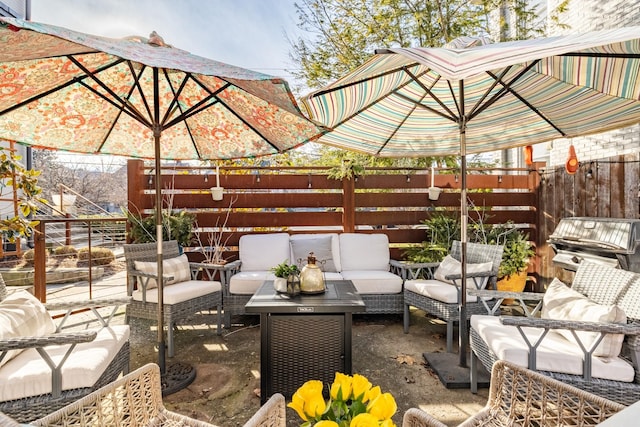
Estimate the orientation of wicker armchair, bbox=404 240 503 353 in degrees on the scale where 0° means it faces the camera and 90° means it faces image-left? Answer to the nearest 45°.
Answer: approximately 45°

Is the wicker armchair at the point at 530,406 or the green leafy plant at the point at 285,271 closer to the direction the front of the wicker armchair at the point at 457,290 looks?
the green leafy plant

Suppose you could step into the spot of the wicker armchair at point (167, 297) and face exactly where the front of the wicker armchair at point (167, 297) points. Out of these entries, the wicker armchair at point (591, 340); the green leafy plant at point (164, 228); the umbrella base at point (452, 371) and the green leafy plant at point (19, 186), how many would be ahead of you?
2

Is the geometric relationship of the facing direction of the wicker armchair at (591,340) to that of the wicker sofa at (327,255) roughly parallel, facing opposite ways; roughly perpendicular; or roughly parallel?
roughly perpendicular

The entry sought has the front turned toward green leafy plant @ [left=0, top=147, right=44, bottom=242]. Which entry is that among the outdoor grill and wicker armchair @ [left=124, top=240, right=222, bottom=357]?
the outdoor grill

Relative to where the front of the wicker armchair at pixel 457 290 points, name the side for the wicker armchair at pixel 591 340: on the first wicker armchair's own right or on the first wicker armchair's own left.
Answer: on the first wicker armchair's own left

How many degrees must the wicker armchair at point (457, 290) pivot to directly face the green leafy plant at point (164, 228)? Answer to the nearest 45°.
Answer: approximately 45° to its right

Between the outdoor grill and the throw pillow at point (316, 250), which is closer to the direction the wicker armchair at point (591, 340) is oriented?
the throw pillow

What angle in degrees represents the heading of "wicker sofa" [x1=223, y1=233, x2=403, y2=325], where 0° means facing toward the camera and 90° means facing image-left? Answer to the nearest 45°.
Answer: approximately 0°
